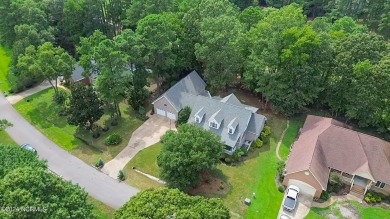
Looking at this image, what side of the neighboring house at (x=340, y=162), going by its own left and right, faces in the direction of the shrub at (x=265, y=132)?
right

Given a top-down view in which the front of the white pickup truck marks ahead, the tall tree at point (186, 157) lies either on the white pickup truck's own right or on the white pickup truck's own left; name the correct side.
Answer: on the white pickup truck's own left

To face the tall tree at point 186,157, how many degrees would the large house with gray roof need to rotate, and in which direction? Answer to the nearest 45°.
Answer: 0° — it already faces it

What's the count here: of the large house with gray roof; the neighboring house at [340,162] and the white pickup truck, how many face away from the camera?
1

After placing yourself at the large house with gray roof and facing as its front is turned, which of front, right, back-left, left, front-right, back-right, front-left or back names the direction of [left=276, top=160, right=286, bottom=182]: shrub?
left

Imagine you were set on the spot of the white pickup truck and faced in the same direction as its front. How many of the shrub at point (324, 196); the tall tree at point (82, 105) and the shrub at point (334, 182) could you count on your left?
1

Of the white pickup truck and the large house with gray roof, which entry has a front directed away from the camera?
the white pickup truck

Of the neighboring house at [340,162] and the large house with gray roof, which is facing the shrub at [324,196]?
the neighboring house

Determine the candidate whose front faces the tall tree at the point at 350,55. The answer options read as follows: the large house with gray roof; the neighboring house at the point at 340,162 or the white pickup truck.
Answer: the white pickup truck

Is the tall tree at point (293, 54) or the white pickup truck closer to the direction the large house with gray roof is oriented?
the white pickup truck

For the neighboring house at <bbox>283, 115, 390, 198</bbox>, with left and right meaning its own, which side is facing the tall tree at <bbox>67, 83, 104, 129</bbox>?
right

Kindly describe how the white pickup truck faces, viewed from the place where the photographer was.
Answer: facing away from the viewer
